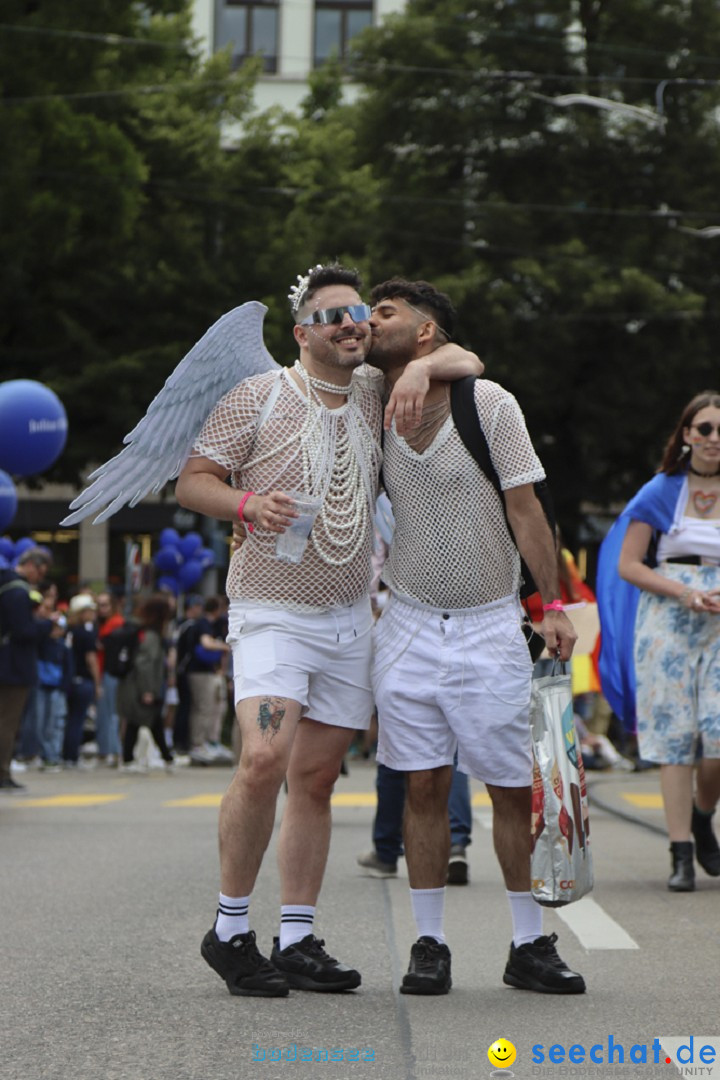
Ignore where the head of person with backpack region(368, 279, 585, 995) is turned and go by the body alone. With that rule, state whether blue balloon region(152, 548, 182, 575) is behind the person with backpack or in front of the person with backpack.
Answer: behind

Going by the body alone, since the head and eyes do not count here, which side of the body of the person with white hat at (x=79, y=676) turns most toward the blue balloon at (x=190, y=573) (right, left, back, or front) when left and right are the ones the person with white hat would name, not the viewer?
left

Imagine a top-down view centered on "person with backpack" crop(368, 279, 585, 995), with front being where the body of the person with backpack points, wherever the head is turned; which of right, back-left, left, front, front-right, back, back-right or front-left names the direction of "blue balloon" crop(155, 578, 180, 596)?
back

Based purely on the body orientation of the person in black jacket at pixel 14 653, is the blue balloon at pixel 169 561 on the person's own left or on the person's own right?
on the person's own left

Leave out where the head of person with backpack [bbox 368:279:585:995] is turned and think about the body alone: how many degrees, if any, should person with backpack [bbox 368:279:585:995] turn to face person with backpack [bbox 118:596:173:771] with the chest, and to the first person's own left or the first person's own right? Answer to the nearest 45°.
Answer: approximately 180°
